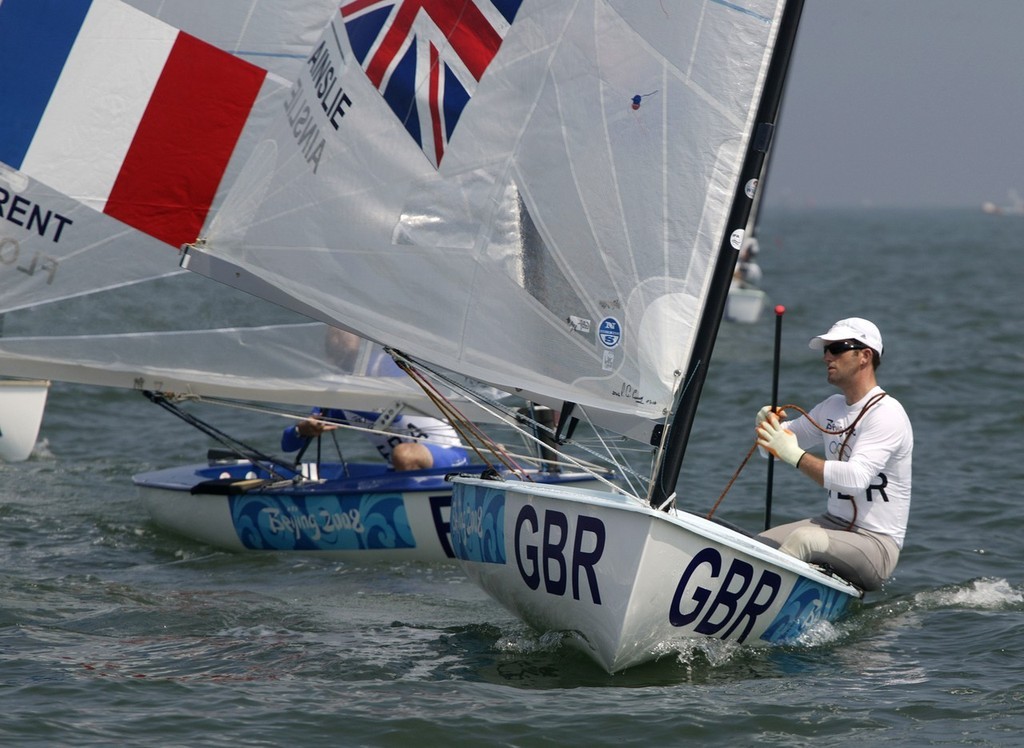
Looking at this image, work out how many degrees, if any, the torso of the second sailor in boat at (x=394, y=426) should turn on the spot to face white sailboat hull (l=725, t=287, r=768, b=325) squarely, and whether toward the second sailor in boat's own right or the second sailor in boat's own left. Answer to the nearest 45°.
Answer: approximately 135° to the second sailor in boat's own right

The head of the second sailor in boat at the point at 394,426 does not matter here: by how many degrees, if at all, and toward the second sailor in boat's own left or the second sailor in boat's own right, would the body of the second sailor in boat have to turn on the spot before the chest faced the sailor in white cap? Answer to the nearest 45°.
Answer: approximately 90° to the second sailor in boat's own left

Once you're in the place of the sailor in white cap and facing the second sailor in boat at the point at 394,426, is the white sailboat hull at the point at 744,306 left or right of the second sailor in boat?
right

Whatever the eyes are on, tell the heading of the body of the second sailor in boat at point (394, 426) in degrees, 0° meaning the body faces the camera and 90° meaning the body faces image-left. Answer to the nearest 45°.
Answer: approximately 45°

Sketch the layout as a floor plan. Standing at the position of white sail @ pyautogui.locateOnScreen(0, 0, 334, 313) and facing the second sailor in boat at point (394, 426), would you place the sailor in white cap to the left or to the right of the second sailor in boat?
right
